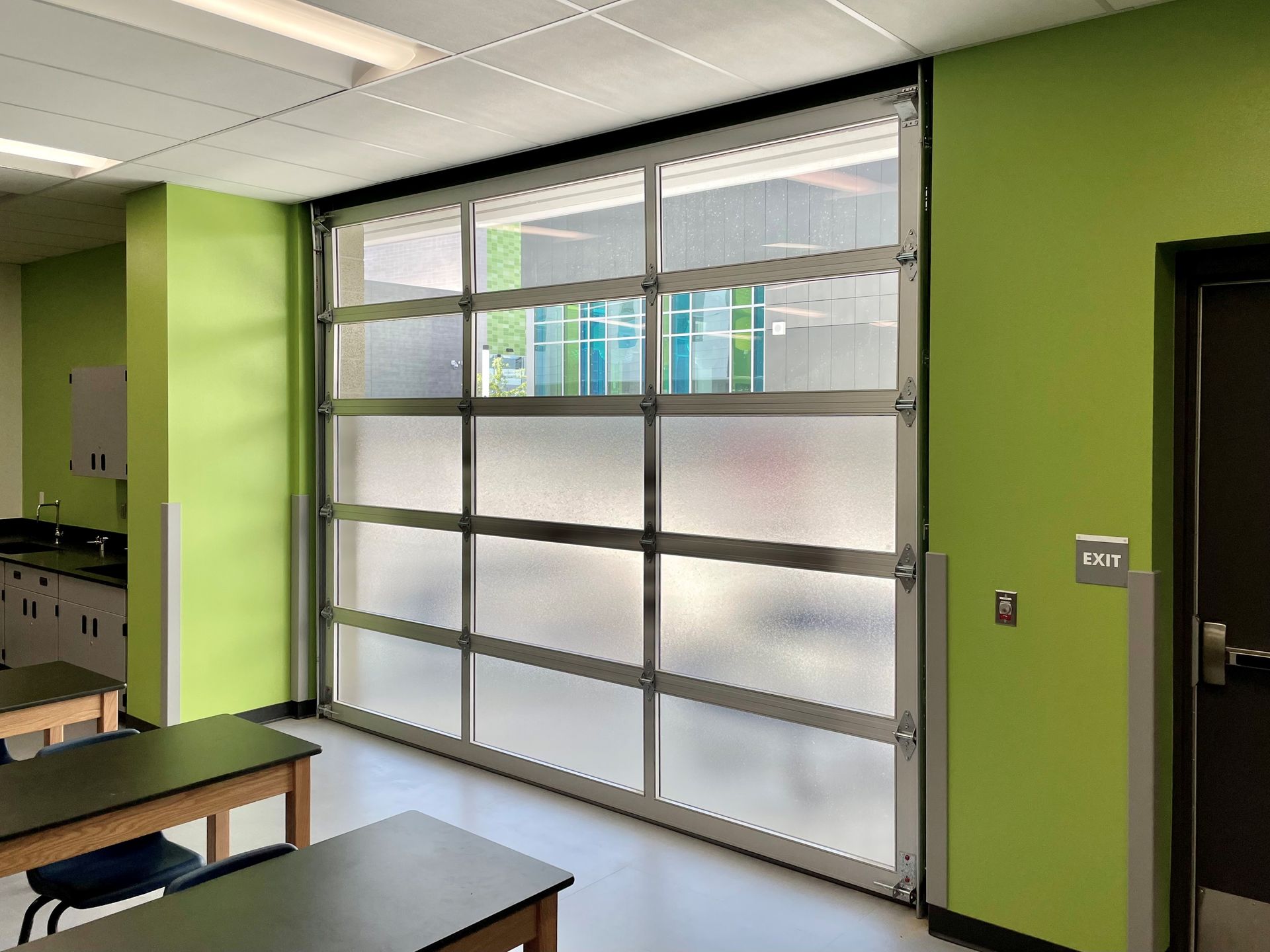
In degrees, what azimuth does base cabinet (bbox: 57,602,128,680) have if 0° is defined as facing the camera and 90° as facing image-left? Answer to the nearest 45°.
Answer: approximately 45°

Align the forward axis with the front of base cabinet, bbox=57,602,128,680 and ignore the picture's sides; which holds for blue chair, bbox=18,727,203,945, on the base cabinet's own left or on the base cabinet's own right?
on the base cabinet's own left

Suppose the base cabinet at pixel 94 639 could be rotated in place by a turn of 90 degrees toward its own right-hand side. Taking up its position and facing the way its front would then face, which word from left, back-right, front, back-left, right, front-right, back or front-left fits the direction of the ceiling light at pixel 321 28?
back-left

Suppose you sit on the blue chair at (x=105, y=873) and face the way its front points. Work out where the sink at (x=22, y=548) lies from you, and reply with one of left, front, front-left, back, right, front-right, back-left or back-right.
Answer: back-left

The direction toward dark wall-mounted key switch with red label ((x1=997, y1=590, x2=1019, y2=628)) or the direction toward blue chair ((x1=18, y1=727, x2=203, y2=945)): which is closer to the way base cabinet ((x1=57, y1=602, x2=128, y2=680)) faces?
the blue chair

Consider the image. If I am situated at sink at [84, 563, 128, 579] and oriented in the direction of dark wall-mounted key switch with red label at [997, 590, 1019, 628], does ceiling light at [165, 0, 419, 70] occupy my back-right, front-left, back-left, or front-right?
front-right

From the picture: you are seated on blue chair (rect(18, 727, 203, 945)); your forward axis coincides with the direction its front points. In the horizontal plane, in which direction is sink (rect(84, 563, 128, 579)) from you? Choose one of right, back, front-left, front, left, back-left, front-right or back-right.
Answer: back-left

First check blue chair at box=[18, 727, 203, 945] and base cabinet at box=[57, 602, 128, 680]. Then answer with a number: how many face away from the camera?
0

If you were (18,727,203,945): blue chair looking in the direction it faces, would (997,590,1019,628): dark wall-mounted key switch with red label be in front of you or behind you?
in front

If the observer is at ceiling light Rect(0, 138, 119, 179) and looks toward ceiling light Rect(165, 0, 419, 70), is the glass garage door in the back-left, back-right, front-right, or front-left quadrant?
front-left

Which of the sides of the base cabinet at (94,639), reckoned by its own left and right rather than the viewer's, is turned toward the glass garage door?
left

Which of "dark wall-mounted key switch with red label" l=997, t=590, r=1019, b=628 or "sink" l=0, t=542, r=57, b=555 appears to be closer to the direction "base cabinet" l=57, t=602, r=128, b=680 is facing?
the dark wall-mounted key switch with red label
